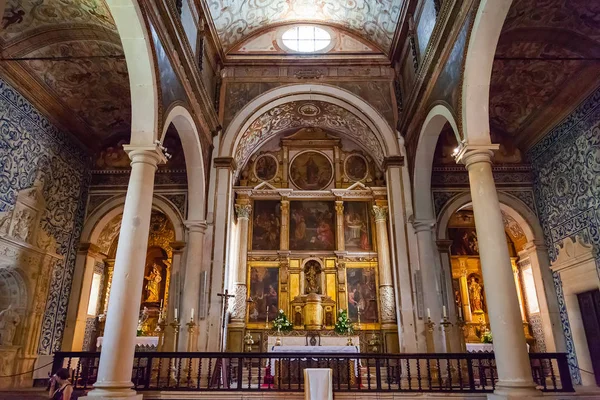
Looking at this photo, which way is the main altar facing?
toward the camera

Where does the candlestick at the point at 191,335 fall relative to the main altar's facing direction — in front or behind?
in front

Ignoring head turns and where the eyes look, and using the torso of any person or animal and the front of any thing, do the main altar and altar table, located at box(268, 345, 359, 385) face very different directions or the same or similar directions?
same or similar directions

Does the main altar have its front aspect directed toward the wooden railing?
yes

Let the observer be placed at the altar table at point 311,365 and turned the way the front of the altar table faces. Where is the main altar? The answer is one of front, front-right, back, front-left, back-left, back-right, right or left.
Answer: back

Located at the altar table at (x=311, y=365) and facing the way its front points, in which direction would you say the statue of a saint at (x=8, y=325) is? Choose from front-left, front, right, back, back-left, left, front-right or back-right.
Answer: right

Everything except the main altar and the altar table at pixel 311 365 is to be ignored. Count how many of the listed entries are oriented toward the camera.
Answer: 2

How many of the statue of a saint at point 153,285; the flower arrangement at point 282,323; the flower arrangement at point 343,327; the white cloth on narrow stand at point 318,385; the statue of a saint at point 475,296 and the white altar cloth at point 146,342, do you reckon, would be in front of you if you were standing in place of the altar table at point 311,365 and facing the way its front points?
1

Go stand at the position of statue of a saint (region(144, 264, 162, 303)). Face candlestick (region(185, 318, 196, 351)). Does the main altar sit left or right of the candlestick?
left

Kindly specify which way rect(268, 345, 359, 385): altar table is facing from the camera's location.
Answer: facing the viewer

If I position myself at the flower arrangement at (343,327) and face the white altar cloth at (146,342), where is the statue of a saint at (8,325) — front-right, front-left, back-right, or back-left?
front-left

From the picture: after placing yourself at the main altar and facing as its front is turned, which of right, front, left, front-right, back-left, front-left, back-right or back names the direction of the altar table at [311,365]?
front

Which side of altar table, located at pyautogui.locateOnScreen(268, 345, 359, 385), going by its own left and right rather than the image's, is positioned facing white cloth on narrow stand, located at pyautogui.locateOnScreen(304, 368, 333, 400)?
front

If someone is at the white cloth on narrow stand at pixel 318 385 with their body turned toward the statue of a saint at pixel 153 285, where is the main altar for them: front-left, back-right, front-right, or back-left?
front-right

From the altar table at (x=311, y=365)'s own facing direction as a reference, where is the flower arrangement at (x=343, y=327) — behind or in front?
behind
